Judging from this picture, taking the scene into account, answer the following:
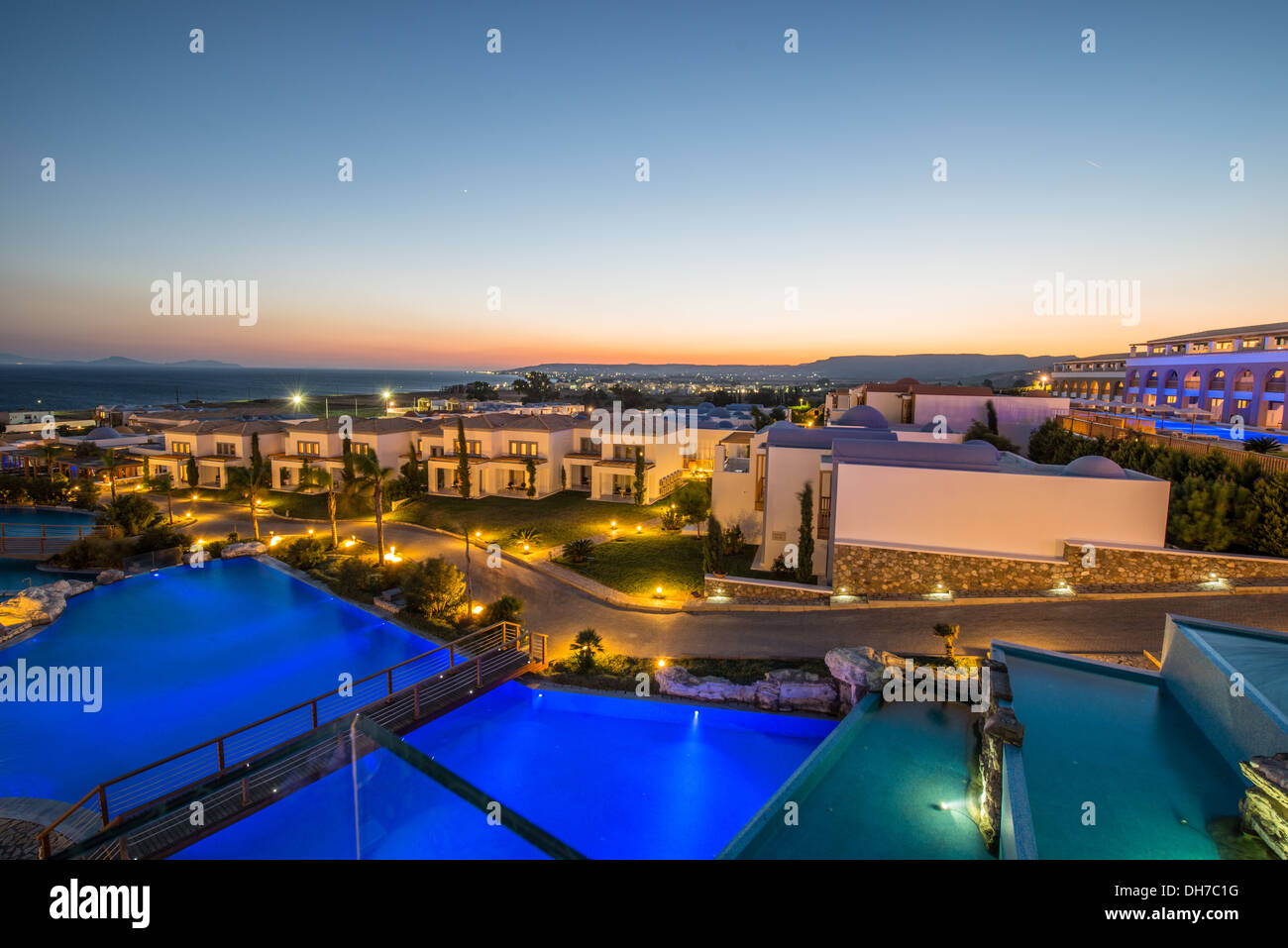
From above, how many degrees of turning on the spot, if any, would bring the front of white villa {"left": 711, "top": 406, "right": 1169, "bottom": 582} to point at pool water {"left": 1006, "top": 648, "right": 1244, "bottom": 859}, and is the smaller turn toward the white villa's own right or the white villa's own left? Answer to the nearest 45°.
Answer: approximately 90° to the white villa's own left

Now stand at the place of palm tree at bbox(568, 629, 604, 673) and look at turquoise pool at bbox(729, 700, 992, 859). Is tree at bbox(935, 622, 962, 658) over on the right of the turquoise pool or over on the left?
left
